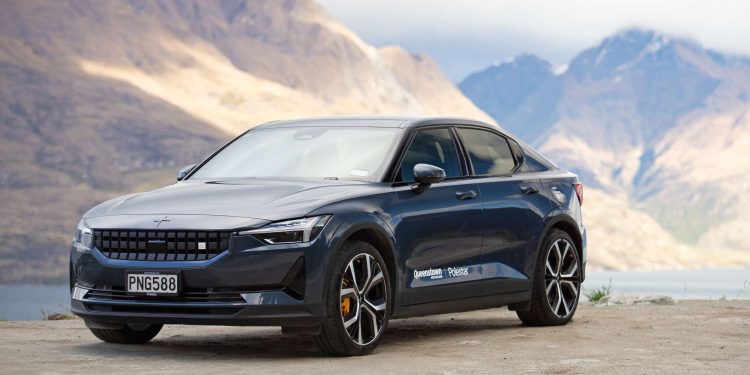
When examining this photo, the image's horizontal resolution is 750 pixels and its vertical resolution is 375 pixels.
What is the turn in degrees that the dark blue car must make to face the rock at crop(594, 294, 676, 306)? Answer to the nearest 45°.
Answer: approximately 180°

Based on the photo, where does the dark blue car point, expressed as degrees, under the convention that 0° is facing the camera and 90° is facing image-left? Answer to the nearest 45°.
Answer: approximately 45°
